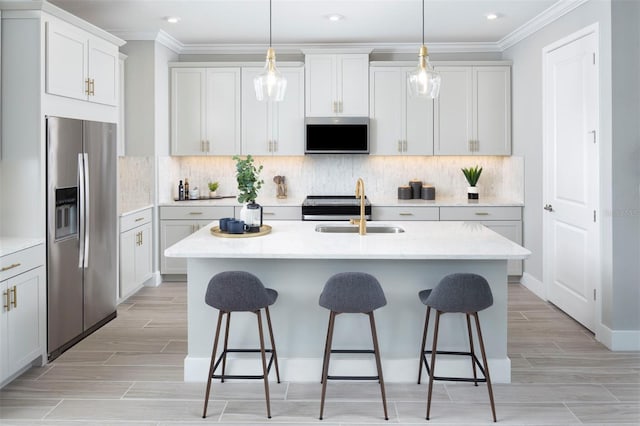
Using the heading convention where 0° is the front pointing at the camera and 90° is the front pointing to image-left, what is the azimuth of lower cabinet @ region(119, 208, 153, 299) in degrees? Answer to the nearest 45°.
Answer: approximately 315°

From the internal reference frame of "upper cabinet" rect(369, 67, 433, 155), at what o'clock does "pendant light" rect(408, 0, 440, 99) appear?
The pendant light is roughly at 12 o'clock from the upper cabinet.

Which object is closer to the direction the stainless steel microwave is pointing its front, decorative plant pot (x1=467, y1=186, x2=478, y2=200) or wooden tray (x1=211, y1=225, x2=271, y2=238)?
the wooden tray

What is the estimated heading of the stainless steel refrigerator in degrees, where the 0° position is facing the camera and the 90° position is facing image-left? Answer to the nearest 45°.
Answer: approximately 315°

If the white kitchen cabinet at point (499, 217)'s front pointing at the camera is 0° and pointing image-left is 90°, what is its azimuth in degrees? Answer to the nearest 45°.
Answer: approximately 0°

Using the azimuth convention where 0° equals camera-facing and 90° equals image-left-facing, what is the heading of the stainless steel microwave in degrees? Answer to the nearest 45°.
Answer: approximately 0°
